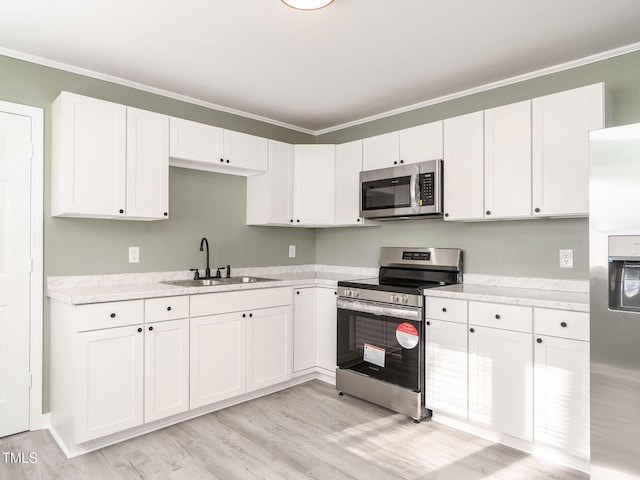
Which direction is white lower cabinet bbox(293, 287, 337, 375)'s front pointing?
toward the camera

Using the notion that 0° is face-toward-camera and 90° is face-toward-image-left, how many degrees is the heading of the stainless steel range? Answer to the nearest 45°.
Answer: approximately 45°

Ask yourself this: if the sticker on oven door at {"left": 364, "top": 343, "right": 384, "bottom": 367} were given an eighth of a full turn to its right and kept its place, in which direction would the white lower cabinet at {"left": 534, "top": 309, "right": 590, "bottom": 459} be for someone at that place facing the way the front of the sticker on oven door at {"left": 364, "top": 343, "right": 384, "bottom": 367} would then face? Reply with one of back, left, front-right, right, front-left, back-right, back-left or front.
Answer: back-left

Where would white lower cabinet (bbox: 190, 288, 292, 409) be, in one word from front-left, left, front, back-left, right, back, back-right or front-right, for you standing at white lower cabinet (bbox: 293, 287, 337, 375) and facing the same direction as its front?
front-right

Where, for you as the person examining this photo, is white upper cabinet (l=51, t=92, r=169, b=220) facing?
facing the viewer and to the right of the viewer

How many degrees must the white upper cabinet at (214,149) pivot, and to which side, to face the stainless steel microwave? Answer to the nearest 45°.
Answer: approximately 45° to its left

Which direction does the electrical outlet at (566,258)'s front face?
toward the camera

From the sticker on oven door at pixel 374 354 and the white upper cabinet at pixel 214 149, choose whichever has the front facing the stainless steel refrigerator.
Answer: the white upper cabinet

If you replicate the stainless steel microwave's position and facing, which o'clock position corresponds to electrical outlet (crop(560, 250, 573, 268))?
The electrical outlet is roughly at 8 o'clock from the stainless steel microwave.

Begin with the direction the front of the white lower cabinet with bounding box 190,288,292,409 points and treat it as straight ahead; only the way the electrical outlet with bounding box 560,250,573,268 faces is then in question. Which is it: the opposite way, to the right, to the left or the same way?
to the right

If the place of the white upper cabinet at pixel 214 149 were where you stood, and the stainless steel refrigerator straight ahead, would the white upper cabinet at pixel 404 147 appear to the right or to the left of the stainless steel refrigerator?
left

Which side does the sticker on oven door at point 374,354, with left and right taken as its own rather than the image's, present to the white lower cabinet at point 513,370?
left

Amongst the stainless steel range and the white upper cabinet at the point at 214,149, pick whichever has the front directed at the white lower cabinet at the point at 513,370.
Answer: the white upper cabinet

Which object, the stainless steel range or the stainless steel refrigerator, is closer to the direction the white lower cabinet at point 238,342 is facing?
the stainless steel refrigerator

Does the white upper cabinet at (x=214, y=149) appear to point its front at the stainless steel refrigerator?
yes

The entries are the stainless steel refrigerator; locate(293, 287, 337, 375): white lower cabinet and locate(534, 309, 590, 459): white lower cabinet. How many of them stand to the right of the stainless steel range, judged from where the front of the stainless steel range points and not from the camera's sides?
1

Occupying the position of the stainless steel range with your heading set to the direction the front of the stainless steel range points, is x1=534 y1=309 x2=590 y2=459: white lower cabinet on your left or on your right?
on your left

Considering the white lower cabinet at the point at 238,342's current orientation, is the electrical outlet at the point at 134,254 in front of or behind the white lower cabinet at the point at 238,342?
behind
